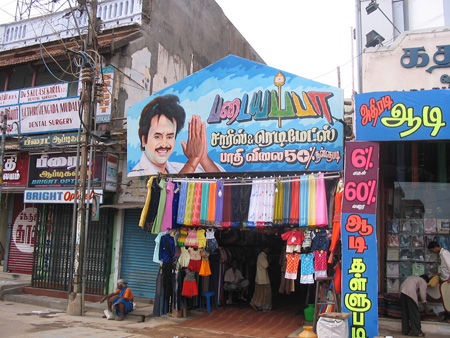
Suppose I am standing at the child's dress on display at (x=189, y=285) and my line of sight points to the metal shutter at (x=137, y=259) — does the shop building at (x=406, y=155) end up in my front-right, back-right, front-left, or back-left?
back-right

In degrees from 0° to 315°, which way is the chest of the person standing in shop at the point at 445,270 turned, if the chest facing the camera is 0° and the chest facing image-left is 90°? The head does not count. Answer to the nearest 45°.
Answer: approximately 90°

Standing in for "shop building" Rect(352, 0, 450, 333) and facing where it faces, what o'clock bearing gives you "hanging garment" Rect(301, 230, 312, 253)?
The hanging garment is roughly at 2 o'clock from the shop building.

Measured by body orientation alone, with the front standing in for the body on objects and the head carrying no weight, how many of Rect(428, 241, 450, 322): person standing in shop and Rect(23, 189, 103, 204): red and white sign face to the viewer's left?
1

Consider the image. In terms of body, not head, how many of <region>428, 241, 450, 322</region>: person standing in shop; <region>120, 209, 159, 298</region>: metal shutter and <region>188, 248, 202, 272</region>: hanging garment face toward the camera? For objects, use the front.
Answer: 2

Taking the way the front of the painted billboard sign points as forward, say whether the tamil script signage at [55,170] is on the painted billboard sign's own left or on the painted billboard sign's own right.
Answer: on the painted billboard sign's own right

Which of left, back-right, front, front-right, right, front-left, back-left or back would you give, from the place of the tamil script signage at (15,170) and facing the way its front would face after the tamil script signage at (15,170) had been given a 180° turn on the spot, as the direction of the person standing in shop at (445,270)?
back-right
